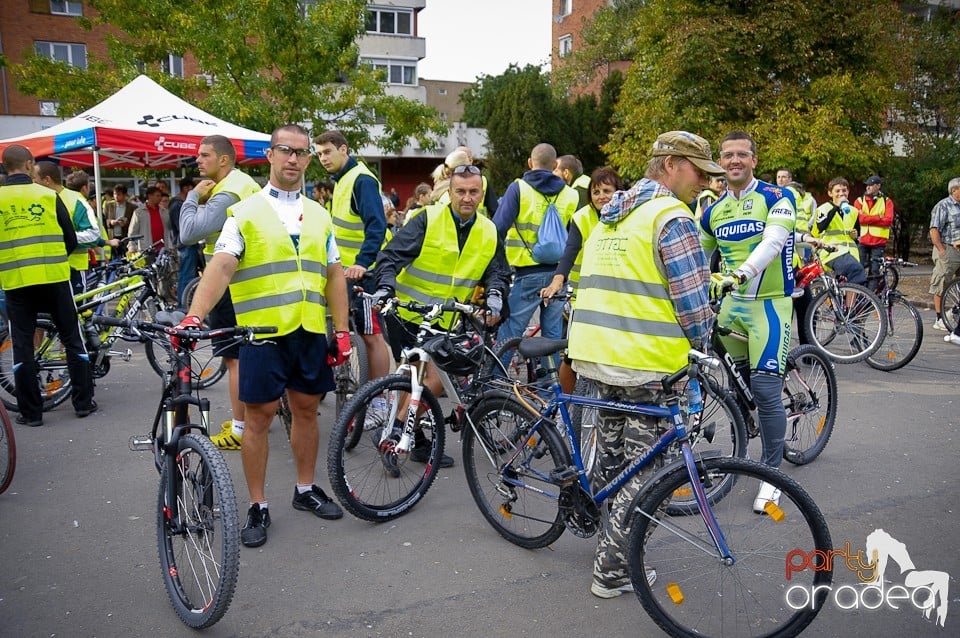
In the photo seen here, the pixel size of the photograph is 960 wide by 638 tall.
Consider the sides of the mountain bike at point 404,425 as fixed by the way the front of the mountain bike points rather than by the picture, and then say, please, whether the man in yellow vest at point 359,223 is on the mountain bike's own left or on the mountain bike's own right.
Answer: on the mountain bike's own right

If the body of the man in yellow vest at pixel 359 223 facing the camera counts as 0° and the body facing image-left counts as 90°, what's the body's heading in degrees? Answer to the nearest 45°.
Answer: approximately 45°

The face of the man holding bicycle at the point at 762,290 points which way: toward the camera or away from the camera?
toward the camera

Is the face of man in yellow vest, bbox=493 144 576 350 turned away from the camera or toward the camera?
away from the camera

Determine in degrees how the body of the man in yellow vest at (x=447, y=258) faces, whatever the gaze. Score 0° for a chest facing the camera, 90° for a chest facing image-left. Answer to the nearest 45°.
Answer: approximately 0°

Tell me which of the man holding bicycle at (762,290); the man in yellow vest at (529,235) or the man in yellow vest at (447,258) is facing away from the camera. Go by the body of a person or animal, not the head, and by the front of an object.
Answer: the man in yellow vest at (529,235)

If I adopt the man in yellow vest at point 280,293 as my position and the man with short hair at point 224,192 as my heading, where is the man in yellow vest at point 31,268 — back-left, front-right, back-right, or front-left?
front-left

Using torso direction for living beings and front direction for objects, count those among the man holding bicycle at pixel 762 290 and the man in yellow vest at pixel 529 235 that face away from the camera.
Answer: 1

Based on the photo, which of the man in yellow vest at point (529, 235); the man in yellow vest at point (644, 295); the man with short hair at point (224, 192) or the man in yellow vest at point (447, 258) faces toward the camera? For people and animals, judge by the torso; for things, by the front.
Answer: the man in yellow vest at point (447, 258)

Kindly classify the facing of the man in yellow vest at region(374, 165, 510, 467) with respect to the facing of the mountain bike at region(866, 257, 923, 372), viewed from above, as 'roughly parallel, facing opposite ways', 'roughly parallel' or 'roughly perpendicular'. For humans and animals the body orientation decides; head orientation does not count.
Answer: roughly parallel

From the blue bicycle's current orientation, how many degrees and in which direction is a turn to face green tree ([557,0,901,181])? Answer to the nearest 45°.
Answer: approximately 135° to its left

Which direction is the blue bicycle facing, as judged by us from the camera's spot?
facing the viewer and to the right of the viewer

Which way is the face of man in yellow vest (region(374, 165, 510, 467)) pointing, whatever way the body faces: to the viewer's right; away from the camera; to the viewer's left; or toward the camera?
toward the camera

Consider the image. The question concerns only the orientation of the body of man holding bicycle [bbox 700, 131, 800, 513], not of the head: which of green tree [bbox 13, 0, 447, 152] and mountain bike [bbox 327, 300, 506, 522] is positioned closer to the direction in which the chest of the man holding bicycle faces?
the mountain bike

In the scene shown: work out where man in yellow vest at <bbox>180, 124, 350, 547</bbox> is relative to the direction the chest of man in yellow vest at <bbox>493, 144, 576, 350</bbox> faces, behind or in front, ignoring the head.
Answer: behind

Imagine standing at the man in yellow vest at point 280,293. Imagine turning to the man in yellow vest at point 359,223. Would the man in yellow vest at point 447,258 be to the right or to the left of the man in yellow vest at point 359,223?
right

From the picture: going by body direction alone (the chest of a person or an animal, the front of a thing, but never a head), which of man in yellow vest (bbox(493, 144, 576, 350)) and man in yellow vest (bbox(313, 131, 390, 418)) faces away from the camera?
man in yellow vest (bbox(493, 144, 576, 350))
